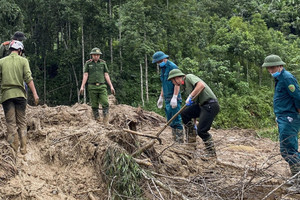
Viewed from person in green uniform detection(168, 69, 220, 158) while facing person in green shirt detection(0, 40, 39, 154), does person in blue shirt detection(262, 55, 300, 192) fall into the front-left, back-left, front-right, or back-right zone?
back-left

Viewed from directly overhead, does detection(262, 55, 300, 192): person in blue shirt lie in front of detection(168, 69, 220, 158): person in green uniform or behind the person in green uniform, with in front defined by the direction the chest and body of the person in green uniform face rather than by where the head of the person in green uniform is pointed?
behind

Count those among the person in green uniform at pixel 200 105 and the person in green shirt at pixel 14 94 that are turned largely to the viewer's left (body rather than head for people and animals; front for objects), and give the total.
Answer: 1

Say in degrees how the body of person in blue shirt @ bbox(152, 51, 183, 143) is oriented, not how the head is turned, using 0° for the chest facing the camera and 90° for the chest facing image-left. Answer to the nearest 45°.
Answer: approximately 45°

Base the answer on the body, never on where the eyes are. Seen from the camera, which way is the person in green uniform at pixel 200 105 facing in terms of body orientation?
to the viewer's left

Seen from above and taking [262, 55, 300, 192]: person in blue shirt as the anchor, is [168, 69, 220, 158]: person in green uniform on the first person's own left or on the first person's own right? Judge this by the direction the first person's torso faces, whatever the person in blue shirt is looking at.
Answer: on the first person's own right
